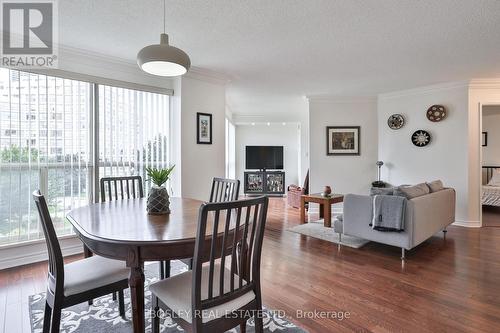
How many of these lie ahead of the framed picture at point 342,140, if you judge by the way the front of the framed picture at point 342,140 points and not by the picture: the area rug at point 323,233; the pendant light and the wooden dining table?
3

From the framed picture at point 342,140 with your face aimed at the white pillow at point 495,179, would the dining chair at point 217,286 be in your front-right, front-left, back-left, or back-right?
back-right

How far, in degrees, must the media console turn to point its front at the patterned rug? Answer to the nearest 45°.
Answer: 0° — it already faces it

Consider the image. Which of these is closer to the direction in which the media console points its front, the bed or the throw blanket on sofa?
the throw blanket on sofa

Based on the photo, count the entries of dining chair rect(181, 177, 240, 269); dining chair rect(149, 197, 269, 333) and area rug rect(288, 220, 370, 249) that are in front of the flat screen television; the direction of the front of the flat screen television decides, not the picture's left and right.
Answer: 3

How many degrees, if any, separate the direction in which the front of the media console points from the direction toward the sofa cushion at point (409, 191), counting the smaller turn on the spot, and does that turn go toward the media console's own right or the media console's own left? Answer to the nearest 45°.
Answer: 0° — it already faces it

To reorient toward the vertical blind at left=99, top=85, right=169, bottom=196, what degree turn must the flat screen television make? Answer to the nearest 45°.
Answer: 0° — it already faces it

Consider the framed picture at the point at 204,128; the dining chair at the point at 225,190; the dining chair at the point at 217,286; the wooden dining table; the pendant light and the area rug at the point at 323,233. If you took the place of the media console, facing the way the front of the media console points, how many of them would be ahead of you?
6

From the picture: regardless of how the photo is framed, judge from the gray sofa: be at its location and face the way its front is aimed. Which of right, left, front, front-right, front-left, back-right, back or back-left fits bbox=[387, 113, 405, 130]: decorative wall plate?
front-right

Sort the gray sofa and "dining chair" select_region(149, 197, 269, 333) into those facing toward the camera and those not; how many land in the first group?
0

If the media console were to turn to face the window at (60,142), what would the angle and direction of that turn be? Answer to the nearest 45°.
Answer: approximately 45° to its right

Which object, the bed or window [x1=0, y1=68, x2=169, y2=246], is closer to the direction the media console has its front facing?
the window

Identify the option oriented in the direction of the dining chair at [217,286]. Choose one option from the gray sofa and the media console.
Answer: the media console

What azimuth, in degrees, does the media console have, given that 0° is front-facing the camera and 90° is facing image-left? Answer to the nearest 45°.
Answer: approximately 0°
